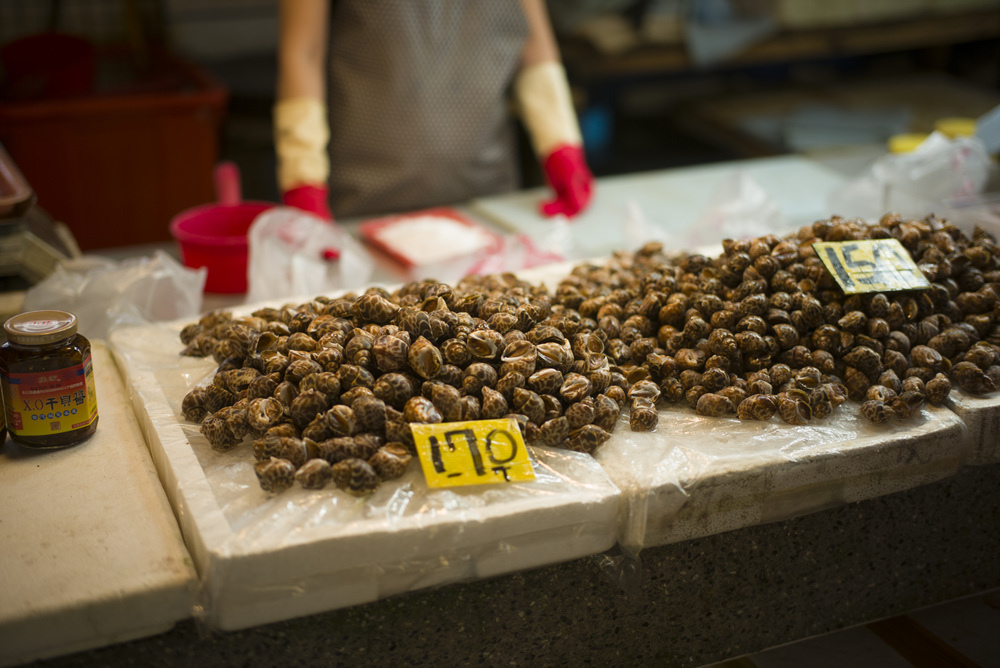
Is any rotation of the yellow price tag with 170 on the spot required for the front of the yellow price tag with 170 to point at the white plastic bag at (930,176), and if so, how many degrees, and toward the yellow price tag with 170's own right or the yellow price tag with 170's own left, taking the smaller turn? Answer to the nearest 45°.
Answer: approximately 135° to the yellow price tag with 170's own left

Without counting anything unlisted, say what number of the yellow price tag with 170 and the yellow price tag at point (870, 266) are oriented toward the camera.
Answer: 2

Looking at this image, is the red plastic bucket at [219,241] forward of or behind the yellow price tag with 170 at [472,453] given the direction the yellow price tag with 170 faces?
behind

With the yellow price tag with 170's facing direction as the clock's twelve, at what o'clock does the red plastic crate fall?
The red plastic crate is roughly at 5 o'clock from the yellow price tag with 170.

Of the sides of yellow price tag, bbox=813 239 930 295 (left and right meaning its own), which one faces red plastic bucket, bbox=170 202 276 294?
right

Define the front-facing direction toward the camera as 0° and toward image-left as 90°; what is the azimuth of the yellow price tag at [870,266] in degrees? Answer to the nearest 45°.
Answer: approximately 0°
